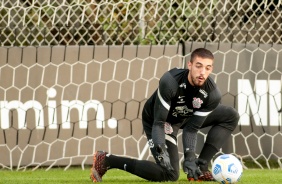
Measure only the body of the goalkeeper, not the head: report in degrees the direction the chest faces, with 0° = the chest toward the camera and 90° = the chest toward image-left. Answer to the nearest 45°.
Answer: approximately 315°

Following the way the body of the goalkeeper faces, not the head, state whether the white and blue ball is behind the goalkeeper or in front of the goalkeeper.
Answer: in front

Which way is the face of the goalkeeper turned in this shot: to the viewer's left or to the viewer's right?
to the viewer's right
